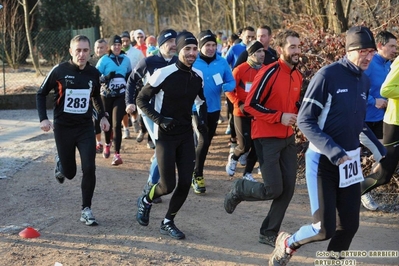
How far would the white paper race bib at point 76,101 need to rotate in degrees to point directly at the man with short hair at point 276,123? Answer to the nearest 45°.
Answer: approximately 45° to its left

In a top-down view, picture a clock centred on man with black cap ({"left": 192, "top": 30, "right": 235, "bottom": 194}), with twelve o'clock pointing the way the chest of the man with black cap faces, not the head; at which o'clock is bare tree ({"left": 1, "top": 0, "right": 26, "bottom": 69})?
The bare tree is roughly at 5 o'clock from the man with black cap.

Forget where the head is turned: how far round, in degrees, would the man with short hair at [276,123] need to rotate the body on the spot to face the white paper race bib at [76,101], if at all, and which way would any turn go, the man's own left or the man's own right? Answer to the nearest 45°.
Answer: approximately 135° to the man's own right

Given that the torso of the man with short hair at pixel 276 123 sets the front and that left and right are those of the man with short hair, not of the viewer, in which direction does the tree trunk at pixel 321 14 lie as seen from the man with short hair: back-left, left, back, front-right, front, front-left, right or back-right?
back-left

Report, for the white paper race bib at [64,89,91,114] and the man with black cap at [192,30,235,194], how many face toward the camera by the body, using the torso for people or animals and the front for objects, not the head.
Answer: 2

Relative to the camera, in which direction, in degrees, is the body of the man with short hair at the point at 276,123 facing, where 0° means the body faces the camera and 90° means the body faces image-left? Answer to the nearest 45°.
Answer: approximately 315°

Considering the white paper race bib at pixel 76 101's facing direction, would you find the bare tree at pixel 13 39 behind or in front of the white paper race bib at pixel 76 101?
behind

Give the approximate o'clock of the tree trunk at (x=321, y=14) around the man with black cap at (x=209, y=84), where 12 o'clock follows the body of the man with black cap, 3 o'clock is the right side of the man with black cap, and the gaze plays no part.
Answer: The tree trunk is roughly at 7 o'clock from the man with black cap.
